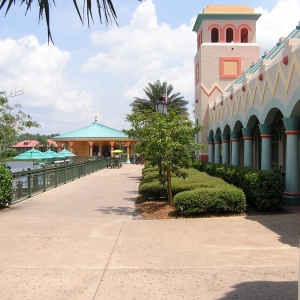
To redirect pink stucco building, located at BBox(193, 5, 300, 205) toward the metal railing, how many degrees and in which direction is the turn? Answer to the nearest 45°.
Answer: approximately 45° to its left

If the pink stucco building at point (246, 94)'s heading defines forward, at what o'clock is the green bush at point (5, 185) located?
The green bush is roughly at 10 o'clock from the pink stucco building.

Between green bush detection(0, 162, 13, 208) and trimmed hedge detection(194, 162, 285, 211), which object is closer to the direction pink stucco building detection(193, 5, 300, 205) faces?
the green bush

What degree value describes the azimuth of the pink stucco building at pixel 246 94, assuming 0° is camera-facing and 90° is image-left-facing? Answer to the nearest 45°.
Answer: approximately 90°

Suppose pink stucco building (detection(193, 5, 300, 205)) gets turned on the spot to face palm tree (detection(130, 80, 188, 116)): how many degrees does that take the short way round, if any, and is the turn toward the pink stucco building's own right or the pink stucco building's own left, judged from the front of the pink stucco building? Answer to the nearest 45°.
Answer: approximately 45° to the pink stucco building's own right

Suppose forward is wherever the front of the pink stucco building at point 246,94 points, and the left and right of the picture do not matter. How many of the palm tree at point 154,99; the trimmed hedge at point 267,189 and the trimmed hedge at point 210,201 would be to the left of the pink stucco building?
2

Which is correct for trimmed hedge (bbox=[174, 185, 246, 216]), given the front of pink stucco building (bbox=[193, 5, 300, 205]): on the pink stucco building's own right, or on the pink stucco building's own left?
on the pink stucco building's own left
